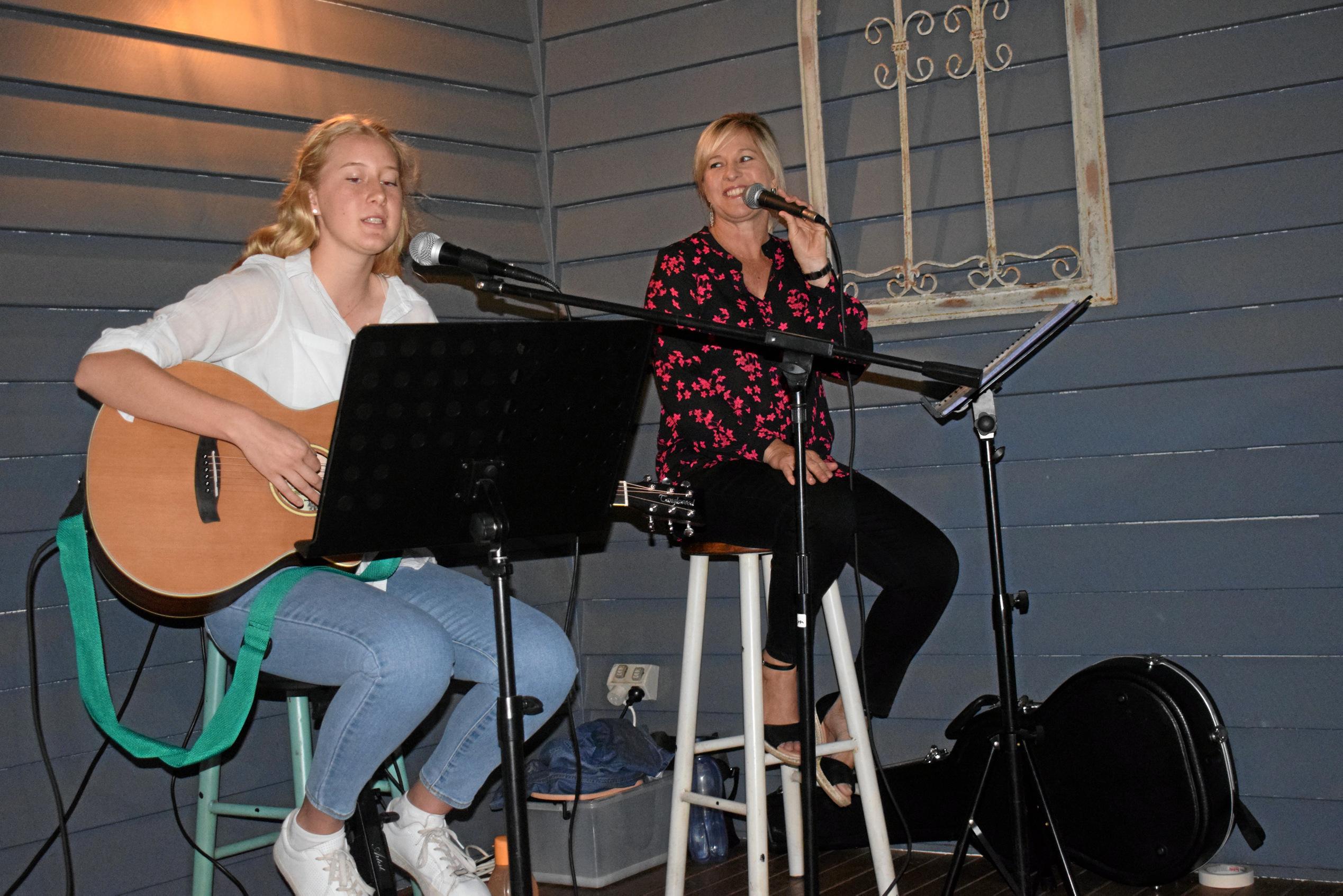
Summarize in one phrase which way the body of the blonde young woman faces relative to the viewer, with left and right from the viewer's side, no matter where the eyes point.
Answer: facing the viewer and to the right of the viewer

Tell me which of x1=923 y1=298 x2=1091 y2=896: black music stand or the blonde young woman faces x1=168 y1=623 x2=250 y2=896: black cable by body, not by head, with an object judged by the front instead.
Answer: the black music stand

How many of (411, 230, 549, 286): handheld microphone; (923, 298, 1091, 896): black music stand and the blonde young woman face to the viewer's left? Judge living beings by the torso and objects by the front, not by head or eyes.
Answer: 2

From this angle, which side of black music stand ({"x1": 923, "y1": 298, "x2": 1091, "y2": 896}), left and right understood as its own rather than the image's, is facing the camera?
left

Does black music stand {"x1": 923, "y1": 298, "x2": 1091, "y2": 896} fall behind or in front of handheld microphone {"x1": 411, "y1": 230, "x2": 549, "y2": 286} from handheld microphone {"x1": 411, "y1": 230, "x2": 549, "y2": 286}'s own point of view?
behind

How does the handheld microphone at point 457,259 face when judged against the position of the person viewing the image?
facing to the left of the viewer

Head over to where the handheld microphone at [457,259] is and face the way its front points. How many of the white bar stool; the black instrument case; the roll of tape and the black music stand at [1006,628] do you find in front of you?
0

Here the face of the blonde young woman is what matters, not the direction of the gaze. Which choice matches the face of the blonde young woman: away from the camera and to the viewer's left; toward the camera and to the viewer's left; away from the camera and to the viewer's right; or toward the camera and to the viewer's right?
toward the camera and to the viewer's right

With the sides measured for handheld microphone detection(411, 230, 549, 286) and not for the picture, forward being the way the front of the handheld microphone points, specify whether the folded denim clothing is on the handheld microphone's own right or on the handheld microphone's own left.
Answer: on the handheld microphone's own right

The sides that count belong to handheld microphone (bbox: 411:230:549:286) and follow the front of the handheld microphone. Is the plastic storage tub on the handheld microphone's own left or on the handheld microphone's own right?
on the handheld microphone's own right

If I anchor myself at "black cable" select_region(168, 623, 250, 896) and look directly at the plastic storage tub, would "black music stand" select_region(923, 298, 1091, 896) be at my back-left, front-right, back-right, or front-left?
front-right

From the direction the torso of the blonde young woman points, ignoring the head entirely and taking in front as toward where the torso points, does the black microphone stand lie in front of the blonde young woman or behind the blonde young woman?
in front

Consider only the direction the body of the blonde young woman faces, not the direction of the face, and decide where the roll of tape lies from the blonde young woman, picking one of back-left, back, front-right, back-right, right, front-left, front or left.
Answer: front-left

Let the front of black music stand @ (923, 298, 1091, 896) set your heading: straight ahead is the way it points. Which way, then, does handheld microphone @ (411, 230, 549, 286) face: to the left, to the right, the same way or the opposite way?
the same way

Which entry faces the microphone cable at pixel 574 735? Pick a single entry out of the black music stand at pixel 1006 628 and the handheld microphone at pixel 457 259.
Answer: the black music stand

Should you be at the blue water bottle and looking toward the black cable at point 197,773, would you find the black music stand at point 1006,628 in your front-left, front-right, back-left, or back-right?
back-left

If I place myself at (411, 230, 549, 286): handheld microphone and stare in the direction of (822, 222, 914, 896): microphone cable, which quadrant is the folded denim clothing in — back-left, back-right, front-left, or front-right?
front-left

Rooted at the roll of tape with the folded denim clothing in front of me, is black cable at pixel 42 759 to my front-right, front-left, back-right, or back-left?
front-left

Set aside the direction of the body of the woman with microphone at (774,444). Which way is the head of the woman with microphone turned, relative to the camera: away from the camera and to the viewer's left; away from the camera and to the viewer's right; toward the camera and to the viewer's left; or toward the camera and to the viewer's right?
toward the camera and to the viewer's left

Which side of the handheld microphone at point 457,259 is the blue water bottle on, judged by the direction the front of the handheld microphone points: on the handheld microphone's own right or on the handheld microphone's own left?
on the handheld microphone's own right

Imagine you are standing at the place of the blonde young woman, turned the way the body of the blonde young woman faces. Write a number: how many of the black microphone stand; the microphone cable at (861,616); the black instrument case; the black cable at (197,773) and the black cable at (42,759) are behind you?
2
